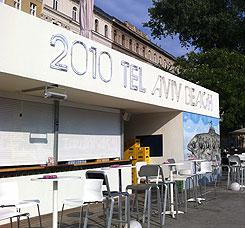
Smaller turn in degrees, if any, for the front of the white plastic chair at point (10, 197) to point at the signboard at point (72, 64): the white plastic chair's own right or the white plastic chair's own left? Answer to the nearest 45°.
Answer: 0° — it already faces it

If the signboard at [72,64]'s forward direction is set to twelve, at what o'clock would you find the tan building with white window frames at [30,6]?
The tan building with white window frames is roughly at 7 o'clock from the signboard.

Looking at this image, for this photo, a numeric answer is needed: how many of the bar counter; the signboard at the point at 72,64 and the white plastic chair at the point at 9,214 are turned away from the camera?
0

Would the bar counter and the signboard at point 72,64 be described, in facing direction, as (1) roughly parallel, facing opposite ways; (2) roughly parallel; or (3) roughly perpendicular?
roughly parallel

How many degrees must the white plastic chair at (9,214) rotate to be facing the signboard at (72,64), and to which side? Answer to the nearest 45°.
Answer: approximately 45° to its left

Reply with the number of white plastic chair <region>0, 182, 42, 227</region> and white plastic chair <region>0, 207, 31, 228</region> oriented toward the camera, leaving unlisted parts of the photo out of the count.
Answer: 0

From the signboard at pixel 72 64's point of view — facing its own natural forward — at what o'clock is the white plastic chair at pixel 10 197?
The white plastic chair is roughly at 2 o'clock from the signboard.

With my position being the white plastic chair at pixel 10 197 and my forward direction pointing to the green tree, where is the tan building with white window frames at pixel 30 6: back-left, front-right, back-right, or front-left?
front-left

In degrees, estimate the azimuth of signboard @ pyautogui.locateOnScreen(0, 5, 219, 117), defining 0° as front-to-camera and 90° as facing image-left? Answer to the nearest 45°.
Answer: approximately 315°

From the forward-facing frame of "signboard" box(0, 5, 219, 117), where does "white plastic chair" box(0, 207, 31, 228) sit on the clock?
The white plastic chair is roughly at 2 o'clock from the signboard.

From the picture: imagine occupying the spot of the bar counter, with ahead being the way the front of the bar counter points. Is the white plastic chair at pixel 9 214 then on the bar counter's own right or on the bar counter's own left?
on the bar counter's own right

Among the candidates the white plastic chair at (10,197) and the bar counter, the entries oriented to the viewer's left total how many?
0

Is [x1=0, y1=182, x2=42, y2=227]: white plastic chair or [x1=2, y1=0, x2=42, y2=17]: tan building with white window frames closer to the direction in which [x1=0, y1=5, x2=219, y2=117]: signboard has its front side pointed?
the white plastic chair

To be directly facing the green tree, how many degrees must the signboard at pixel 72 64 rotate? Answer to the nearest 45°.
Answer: approximately 90° to its left

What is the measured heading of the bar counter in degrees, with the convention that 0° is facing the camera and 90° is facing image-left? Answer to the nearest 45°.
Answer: approximately 315°

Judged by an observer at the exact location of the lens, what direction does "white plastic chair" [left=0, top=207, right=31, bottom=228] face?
facing to the right of the viewer

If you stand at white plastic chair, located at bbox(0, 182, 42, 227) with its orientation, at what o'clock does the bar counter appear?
The bar counter is roughly at 11 o'clock from the white plastic chair.

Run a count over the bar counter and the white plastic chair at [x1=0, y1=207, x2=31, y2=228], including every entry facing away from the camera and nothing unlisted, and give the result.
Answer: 0
